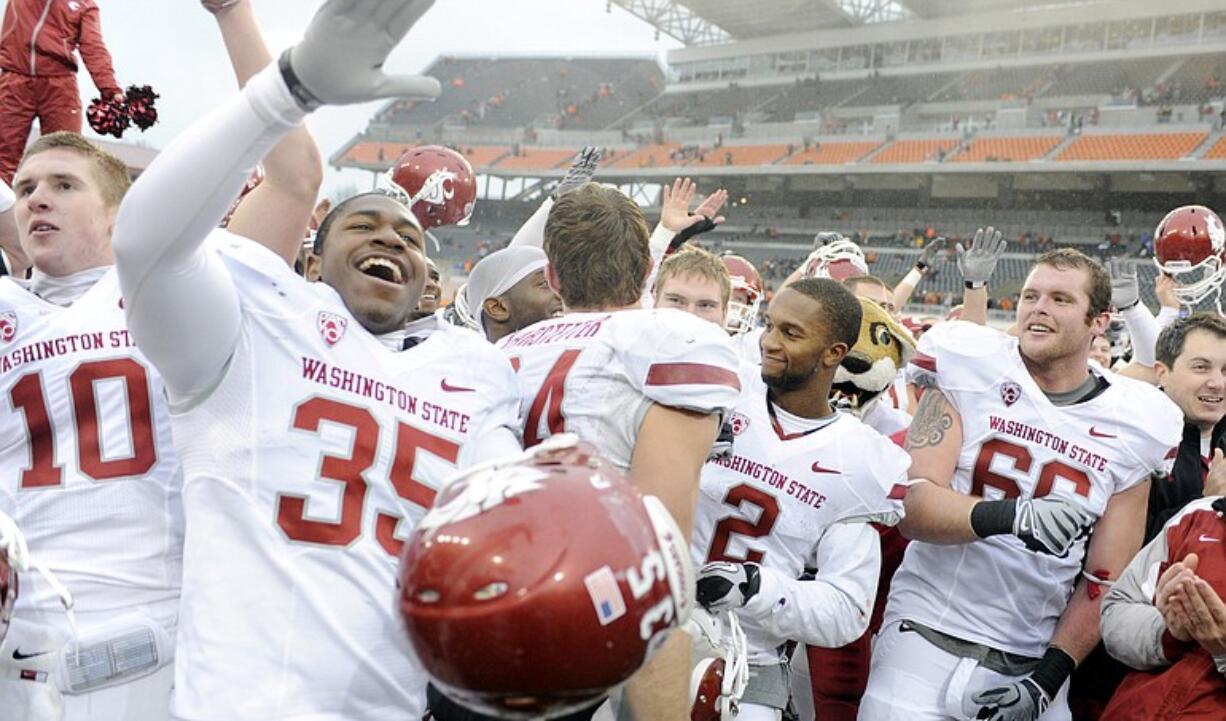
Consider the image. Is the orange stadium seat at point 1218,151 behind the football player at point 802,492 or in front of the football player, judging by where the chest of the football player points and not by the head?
behind

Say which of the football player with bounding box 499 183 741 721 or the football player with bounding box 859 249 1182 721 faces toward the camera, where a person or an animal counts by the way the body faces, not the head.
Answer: the football player with bounding box 859 249 1182 721

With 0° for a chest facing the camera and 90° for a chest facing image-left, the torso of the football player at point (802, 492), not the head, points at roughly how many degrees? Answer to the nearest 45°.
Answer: approximately 45°

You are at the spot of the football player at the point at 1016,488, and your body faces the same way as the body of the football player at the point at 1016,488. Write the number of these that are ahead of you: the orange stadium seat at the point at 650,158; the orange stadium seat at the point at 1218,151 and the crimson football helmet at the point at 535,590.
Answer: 1

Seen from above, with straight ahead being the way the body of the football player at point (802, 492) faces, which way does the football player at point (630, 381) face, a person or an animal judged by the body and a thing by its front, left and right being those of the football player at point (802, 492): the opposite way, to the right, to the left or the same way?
the opposite way

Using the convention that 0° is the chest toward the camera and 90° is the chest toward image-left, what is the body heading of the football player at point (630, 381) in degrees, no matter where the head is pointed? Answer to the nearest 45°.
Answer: approximately 225°

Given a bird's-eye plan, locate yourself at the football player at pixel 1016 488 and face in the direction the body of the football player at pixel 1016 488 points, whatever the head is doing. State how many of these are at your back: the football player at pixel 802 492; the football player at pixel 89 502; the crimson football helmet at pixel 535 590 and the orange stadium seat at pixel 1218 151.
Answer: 1

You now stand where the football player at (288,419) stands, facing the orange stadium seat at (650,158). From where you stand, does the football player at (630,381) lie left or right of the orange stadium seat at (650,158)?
right

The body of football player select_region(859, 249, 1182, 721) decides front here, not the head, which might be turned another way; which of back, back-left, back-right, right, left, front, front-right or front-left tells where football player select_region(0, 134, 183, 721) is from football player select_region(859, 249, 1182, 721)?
front-right

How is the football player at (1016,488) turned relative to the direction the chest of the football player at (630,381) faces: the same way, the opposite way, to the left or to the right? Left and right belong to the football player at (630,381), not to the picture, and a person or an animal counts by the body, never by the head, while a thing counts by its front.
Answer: the opposite way

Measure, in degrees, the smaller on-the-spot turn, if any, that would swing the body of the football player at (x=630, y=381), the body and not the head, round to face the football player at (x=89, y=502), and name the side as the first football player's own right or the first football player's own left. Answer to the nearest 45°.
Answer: approximately 135° to the first football player's own left

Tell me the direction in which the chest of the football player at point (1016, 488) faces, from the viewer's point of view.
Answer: toward the camera

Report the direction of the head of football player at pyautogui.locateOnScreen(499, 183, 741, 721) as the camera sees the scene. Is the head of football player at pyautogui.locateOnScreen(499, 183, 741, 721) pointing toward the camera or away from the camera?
away from the camera

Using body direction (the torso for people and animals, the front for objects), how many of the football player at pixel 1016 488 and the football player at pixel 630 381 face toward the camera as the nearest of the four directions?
1

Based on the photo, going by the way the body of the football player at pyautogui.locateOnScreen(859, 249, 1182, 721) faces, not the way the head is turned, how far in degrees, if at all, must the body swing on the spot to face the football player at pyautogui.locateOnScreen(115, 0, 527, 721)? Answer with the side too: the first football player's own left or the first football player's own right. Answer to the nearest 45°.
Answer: approximately 45° to the first football player's own right

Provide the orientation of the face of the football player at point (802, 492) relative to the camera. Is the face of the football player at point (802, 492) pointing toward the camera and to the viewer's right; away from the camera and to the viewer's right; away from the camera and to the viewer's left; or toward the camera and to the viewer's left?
toward the camera and to the viewer's left

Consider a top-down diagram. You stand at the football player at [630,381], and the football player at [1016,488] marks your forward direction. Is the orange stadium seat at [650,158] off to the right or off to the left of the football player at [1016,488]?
left

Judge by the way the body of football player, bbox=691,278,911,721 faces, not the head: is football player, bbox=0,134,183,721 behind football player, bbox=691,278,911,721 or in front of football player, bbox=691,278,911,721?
in front

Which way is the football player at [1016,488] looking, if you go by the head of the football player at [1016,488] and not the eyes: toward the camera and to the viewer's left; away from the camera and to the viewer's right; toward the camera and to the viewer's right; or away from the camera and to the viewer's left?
toward the camera and to the viewer's left
